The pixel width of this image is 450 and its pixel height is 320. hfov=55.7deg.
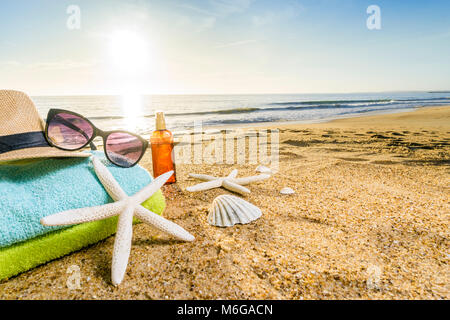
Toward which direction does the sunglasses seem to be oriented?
toward the camera

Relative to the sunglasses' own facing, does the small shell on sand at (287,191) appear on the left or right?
on its left

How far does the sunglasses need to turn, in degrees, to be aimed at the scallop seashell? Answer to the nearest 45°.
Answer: approximately 90° to its left

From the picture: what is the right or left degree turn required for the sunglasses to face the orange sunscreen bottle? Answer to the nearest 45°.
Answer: approximately 135° to its left

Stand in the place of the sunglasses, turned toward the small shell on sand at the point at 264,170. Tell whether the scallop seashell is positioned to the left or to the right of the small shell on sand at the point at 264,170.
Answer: right
